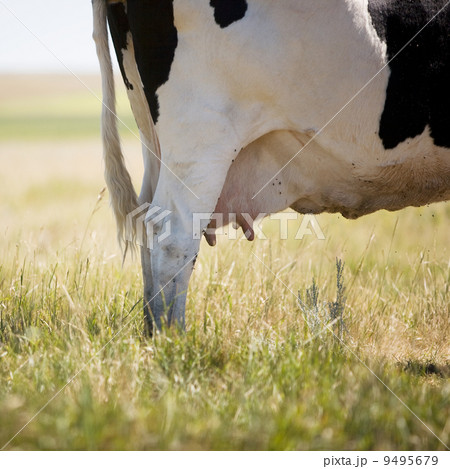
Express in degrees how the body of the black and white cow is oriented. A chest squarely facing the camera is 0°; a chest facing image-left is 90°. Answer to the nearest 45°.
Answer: approximately 270°
